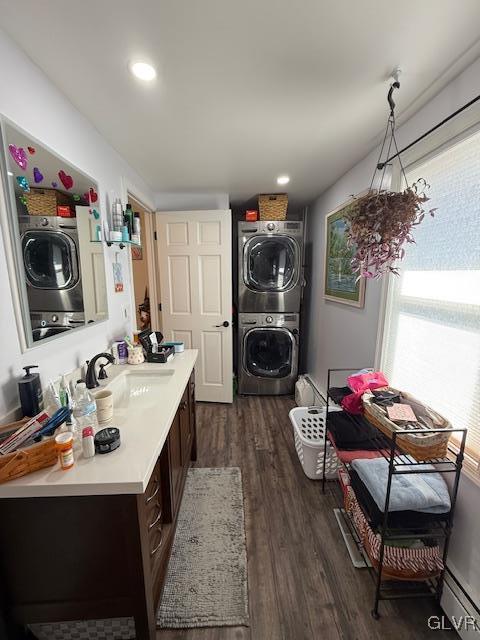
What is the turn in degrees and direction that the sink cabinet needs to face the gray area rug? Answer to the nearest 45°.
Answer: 0° — it already faces it

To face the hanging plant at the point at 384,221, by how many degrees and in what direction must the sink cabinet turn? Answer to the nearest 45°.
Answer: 0° — it already faces it

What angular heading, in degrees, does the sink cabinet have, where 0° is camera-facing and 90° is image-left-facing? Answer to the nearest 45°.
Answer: approximately 270°

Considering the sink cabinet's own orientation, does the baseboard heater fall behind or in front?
in front

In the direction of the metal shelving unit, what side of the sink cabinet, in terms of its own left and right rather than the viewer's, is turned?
front

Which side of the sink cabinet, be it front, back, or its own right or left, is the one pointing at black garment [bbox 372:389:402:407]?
front

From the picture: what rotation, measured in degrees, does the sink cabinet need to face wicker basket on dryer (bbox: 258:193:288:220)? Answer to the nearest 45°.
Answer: approximately 45° to its left

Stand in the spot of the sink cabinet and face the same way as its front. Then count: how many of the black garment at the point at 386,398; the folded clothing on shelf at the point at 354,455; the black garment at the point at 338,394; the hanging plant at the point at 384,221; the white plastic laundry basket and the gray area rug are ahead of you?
6

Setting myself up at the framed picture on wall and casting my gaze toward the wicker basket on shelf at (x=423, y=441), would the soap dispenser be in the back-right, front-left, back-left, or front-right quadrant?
front-right

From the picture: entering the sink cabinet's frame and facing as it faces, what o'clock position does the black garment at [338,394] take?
The black garment is roughly at 12 o'clock from the sink cabinet.

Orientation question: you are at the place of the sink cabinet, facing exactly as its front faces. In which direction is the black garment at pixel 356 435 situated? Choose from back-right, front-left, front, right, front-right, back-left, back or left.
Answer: front

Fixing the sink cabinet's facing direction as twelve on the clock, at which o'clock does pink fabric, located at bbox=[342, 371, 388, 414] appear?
The pink fabric is roughly at 12 o'clock from the sink cabinet.

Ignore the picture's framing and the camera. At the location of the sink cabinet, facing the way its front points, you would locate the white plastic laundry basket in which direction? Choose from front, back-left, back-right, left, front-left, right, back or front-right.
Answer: front
